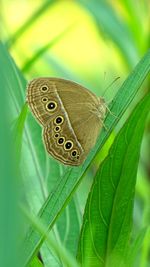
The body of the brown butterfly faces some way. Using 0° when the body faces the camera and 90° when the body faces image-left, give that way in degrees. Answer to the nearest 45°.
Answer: approximately 270°

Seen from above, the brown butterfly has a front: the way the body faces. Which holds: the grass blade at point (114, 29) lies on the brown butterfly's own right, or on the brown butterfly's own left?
on the brown butterfly's own left
